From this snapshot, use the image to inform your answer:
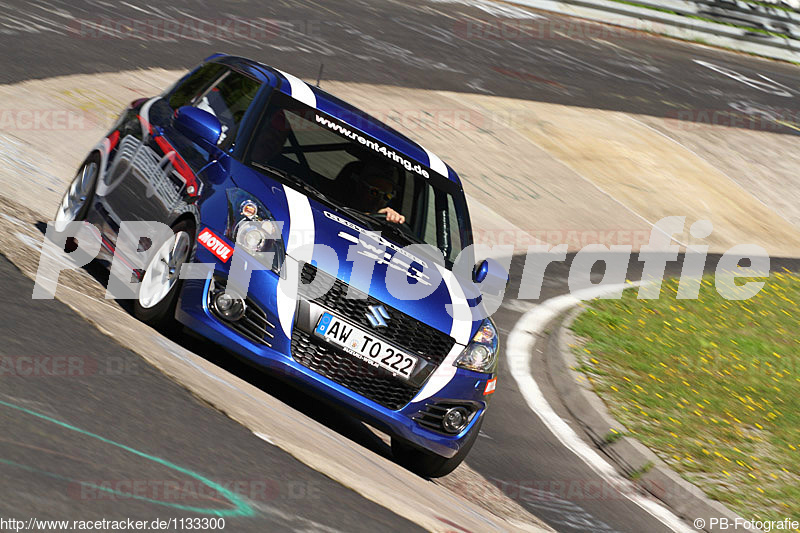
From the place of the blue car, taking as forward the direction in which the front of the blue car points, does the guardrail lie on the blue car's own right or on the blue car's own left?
on the blue car's own left

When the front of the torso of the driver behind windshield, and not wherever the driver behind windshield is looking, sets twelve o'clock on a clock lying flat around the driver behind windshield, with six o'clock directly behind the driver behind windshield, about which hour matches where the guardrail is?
The guardrail is roughly at 8 o'clock from the driver behind windshield.

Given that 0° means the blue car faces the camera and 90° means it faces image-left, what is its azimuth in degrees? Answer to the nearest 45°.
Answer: approximately 315°
